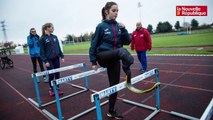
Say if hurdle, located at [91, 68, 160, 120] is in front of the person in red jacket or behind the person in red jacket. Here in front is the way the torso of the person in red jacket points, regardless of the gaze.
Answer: in front

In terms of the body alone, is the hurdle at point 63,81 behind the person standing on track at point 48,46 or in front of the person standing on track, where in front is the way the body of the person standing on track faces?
in front

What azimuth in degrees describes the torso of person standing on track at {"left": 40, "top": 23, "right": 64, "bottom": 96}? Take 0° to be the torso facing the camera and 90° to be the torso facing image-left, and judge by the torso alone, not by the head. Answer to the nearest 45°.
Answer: approximately 315°

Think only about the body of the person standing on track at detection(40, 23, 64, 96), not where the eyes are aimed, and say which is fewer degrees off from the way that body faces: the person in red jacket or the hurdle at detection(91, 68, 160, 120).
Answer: the hurdle

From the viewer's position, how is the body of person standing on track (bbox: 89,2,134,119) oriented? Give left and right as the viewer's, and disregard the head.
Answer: facing the viewer and to the right of the viewer

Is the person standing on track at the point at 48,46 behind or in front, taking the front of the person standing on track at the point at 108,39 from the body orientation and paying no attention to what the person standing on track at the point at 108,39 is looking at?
behind

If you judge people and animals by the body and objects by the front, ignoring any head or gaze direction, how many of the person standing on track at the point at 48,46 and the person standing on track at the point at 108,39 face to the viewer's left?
0

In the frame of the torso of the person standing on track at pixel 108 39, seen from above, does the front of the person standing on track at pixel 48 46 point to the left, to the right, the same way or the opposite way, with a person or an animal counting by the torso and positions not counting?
the same way

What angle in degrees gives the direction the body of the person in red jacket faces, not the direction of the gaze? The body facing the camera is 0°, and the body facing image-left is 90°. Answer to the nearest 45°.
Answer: approximately 45°

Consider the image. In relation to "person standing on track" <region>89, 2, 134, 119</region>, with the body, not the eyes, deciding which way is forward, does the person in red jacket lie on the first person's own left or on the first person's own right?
on the first person's own left
